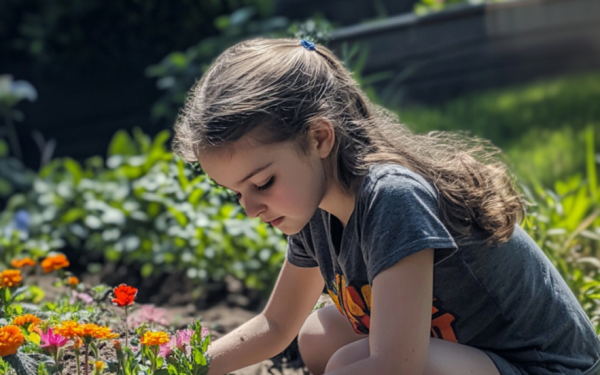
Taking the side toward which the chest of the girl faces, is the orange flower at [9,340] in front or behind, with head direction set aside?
in front

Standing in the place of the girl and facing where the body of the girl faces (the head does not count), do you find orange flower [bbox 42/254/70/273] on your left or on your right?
on your right

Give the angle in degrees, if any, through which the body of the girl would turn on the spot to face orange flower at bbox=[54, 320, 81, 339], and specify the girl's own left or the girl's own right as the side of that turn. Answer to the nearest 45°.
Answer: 0° — they already face it

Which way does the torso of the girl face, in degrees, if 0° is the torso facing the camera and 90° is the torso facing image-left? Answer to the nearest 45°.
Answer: approximately 45°

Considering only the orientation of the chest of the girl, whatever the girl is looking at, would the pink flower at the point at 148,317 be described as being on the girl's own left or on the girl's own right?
on the girl's own right

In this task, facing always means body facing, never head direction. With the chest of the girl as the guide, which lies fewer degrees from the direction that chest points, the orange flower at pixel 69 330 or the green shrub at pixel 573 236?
the orange flower

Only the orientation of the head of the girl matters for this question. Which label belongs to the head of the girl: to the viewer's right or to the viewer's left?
to the viewer's left

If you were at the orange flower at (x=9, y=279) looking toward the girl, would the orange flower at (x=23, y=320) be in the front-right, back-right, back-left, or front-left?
front-right

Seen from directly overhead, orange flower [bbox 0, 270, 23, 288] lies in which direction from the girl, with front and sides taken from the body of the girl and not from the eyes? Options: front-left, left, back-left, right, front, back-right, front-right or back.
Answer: front-right
